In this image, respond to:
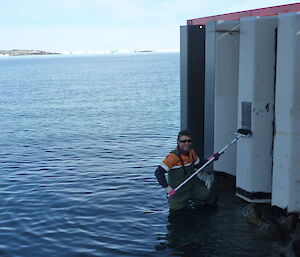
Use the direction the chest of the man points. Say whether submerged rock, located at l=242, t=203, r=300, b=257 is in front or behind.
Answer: in front

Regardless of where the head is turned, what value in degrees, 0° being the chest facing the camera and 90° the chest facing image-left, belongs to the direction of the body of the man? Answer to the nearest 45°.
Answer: approximately 315°
